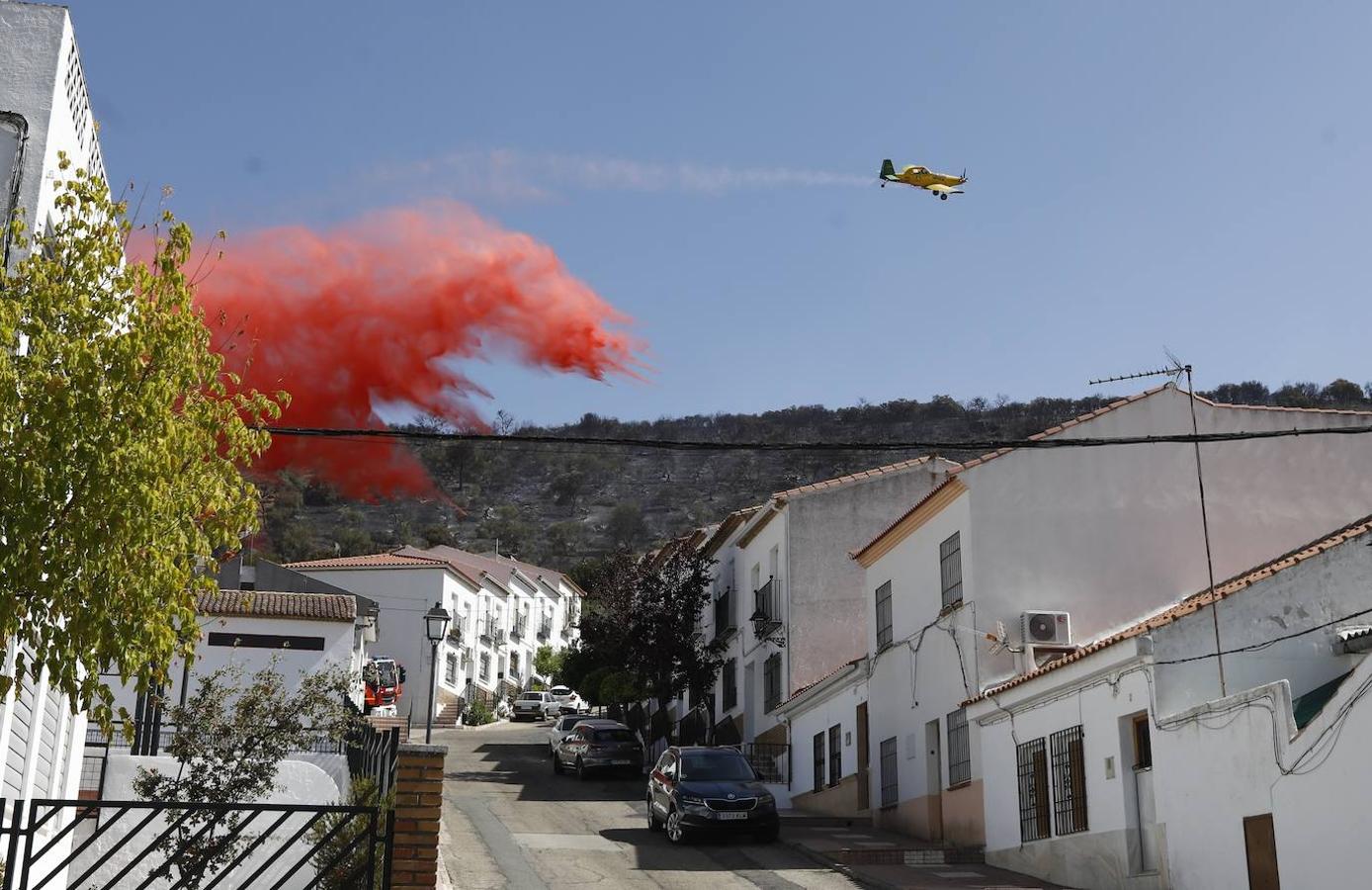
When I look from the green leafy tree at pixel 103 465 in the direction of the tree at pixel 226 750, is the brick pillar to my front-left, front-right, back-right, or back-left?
front-right

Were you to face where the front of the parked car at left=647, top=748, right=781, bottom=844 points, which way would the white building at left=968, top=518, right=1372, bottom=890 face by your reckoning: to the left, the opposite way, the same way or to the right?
to the right

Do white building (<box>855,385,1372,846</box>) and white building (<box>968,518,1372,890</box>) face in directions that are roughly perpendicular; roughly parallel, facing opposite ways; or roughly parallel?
roughly parallel

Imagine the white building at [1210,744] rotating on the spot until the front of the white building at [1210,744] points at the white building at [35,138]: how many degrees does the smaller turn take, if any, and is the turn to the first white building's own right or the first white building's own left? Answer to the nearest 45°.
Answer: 0° — it already faces it

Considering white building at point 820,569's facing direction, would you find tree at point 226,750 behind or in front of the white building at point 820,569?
in front

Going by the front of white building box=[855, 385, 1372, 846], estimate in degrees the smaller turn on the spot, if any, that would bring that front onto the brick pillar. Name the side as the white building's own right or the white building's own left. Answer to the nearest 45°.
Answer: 0° — it already faces it

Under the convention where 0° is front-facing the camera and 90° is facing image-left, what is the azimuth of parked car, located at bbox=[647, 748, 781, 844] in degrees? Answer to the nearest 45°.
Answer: approximately 315°

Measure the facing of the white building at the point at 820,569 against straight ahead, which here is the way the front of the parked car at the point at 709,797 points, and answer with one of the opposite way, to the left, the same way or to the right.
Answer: to the right

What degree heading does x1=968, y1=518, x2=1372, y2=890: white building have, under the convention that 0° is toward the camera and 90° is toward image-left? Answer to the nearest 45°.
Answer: approximately 45°

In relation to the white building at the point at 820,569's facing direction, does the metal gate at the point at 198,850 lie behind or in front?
in front

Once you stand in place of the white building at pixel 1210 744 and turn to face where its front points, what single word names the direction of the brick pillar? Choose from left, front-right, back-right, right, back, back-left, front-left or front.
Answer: front

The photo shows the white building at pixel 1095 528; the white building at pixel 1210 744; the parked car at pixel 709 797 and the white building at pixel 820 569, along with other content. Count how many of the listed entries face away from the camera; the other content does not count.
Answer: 0

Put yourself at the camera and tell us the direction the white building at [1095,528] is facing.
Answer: facing the viewer and to the left of the viewer
